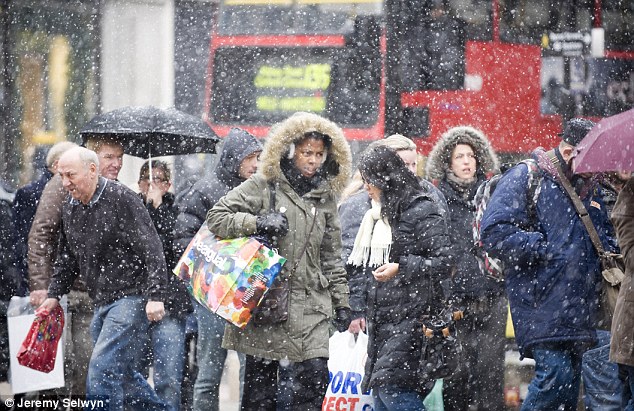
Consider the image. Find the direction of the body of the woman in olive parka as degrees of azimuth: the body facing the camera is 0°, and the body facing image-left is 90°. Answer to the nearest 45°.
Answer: approximately 0°

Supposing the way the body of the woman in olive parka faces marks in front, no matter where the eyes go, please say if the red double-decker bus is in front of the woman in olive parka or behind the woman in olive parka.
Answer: behind

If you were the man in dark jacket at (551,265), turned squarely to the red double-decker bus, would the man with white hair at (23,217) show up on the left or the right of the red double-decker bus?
left

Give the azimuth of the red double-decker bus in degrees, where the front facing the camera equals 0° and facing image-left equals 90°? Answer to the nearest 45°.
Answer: approximately 45°

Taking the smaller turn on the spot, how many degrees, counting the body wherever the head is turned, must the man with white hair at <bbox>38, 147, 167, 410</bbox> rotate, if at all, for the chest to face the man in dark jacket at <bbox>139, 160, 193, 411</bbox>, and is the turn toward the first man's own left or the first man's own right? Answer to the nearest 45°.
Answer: approximately 180°

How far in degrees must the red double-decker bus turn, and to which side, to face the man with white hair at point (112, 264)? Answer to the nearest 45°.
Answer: approximately 45° to its left

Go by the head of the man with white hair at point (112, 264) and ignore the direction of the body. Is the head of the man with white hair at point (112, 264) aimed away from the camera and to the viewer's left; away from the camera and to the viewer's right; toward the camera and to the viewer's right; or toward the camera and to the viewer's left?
toward the camera and to the viewer's left
